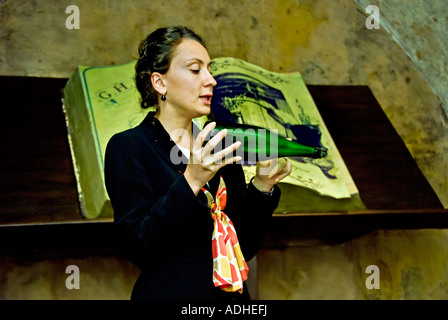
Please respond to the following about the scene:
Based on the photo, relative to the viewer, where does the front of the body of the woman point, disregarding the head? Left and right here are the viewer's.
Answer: facing the viewer and to the right of the viewer
